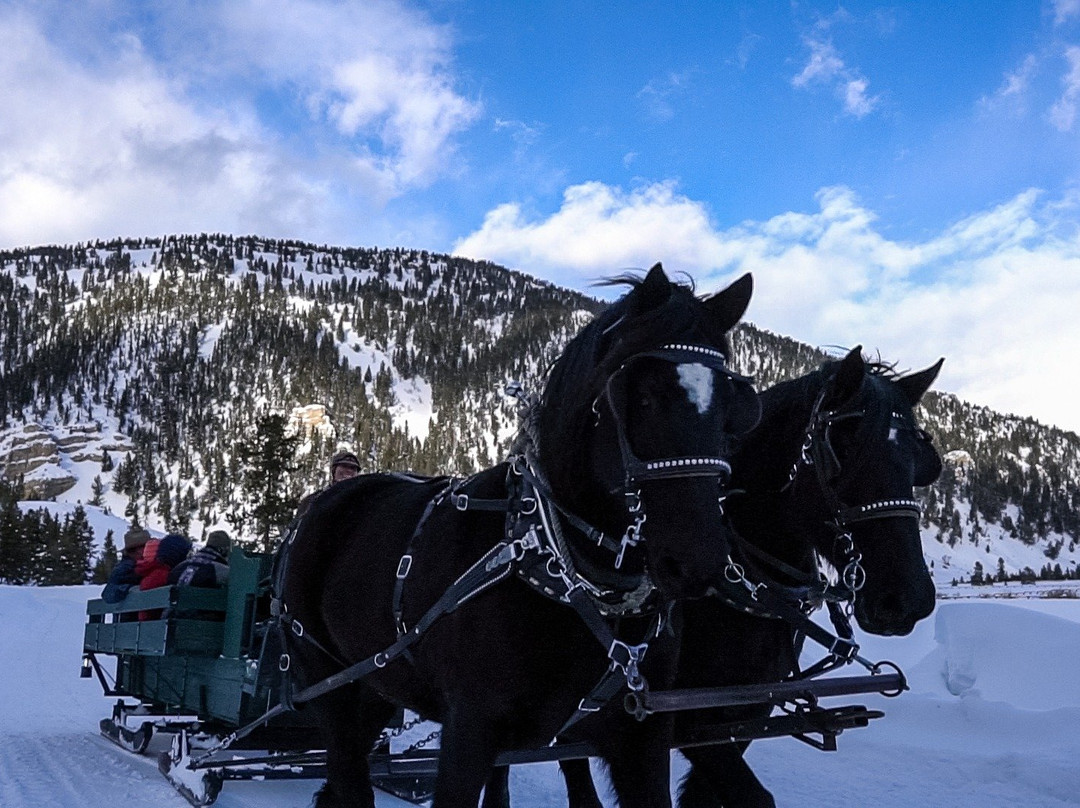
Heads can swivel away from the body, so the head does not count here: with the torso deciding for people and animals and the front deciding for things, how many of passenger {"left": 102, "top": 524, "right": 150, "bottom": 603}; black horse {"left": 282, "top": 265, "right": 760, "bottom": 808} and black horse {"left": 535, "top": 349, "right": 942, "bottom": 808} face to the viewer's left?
0

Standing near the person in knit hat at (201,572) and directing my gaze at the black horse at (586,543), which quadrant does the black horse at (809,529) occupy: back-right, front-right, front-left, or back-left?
front-left

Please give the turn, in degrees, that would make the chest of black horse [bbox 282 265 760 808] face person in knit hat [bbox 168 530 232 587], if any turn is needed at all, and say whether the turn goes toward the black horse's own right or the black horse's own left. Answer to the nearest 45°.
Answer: approximately 180°

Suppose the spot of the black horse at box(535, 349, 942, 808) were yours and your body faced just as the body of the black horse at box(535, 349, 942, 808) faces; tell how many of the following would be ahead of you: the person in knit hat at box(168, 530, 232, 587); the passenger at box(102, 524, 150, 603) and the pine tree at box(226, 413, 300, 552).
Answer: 0

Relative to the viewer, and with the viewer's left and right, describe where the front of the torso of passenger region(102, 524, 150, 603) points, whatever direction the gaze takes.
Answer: facing to the right of the viewer

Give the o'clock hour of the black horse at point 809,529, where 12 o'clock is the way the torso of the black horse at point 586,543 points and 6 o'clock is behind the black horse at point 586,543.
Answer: the black horse at point 809,529 is roughly at 9 o'clock from the black horse at point 586,543.

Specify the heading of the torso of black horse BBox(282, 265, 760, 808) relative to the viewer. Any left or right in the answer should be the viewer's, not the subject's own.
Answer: facing the viewer and to the right of the viewer

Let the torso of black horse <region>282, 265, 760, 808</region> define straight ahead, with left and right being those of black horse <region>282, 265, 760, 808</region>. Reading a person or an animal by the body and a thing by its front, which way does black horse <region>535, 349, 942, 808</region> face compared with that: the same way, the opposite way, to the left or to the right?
the same way

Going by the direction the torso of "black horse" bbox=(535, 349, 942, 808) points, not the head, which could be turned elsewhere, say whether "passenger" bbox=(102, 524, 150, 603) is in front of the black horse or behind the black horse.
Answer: behind

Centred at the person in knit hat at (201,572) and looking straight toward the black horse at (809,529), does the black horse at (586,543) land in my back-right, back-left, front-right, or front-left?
front-right

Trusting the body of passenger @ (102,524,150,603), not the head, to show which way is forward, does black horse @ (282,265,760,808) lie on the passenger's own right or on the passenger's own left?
on the passenger's own right

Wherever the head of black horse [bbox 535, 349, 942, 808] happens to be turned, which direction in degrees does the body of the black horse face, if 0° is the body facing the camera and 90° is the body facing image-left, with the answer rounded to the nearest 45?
approximately 315°
